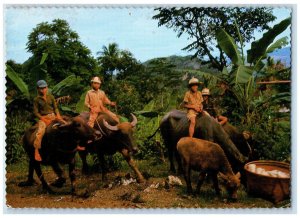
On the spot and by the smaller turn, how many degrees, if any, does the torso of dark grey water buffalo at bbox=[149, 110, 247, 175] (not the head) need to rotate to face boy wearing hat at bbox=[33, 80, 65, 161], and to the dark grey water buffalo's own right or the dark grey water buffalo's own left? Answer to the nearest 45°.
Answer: approximately 180°

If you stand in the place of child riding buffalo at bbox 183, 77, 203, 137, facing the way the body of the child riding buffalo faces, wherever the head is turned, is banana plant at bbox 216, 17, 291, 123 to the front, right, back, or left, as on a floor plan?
left

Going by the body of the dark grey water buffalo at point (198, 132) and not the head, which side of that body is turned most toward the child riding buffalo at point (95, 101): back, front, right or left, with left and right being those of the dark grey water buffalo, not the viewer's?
back

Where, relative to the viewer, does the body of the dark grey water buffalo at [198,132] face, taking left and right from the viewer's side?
facing to the right of the viewer

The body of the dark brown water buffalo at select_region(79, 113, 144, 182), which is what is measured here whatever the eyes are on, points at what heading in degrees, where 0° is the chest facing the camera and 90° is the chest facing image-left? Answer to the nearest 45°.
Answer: approximately 315°

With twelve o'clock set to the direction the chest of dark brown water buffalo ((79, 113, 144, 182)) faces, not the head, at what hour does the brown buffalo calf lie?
The brown buffalo calf is roughly at 11 o'clock from the dark brown water buffalo.
